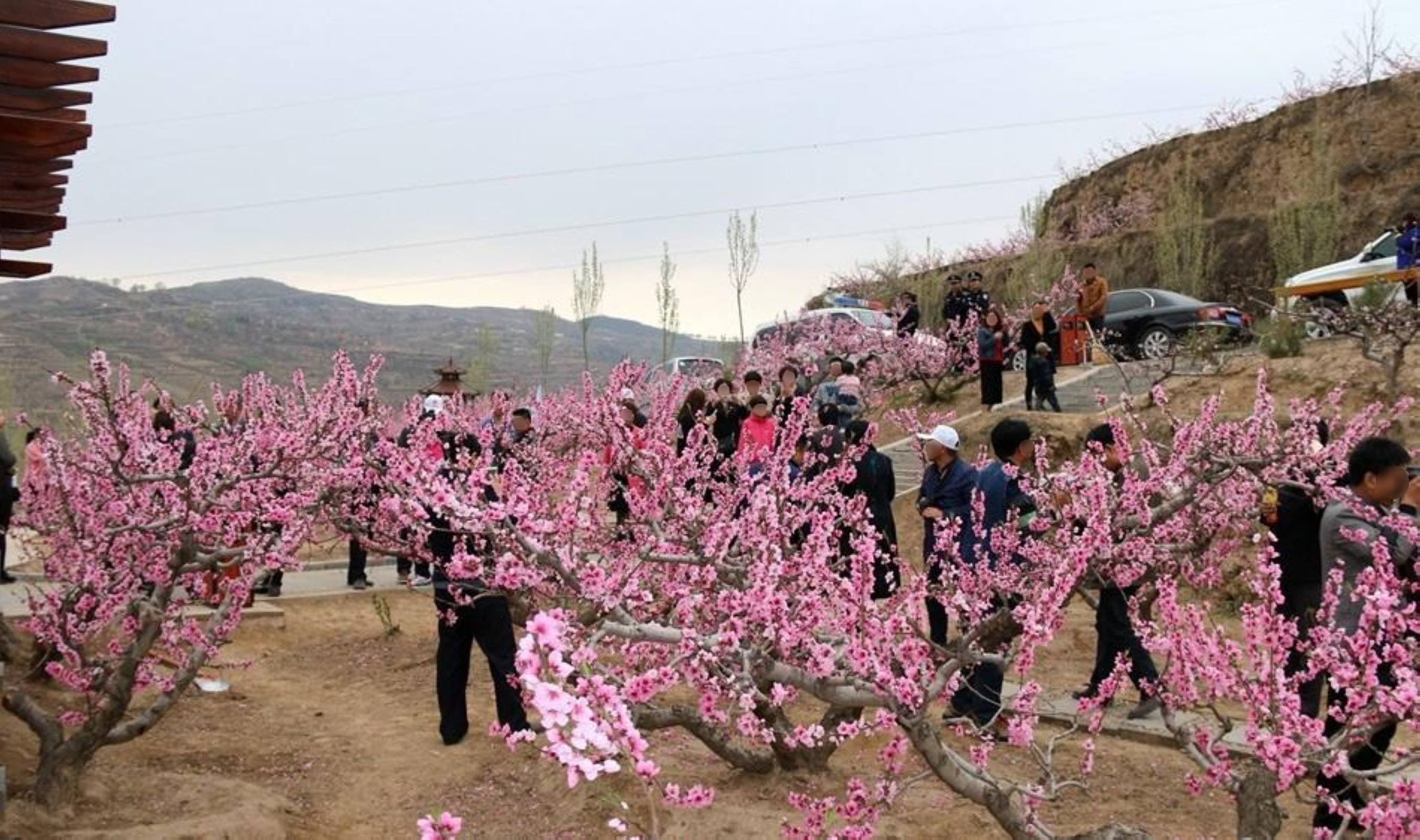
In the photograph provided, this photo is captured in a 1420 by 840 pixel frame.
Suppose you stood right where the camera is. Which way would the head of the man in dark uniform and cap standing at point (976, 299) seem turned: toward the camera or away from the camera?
toward the camera

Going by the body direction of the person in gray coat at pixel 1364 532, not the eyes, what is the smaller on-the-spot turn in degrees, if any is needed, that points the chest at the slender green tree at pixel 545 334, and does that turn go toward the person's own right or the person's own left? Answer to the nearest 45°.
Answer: approximately 135° to the person's own left

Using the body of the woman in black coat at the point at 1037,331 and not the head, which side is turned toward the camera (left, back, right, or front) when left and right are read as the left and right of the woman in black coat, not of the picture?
front

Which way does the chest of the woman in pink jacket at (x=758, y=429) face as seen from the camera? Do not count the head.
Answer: toward the camera

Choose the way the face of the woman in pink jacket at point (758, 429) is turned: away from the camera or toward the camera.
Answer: toward the camera

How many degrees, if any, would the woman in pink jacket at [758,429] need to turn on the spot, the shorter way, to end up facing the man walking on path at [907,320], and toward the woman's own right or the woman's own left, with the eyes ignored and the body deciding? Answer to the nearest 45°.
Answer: approximately 180°

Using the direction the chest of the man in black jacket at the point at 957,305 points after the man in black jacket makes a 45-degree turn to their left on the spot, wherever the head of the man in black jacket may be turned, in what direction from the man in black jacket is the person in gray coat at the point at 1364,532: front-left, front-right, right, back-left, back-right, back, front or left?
front-right

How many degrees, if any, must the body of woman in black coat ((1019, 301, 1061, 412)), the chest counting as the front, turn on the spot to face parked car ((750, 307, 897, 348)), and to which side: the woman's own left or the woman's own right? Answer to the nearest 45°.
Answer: approximately 135° to the woman's own right

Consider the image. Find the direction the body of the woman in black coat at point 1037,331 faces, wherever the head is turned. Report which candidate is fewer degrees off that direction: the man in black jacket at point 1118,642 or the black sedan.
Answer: the man in black jacket

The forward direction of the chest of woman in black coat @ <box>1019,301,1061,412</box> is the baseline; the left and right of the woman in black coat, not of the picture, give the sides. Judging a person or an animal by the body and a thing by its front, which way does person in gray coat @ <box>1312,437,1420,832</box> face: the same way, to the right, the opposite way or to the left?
to the left
